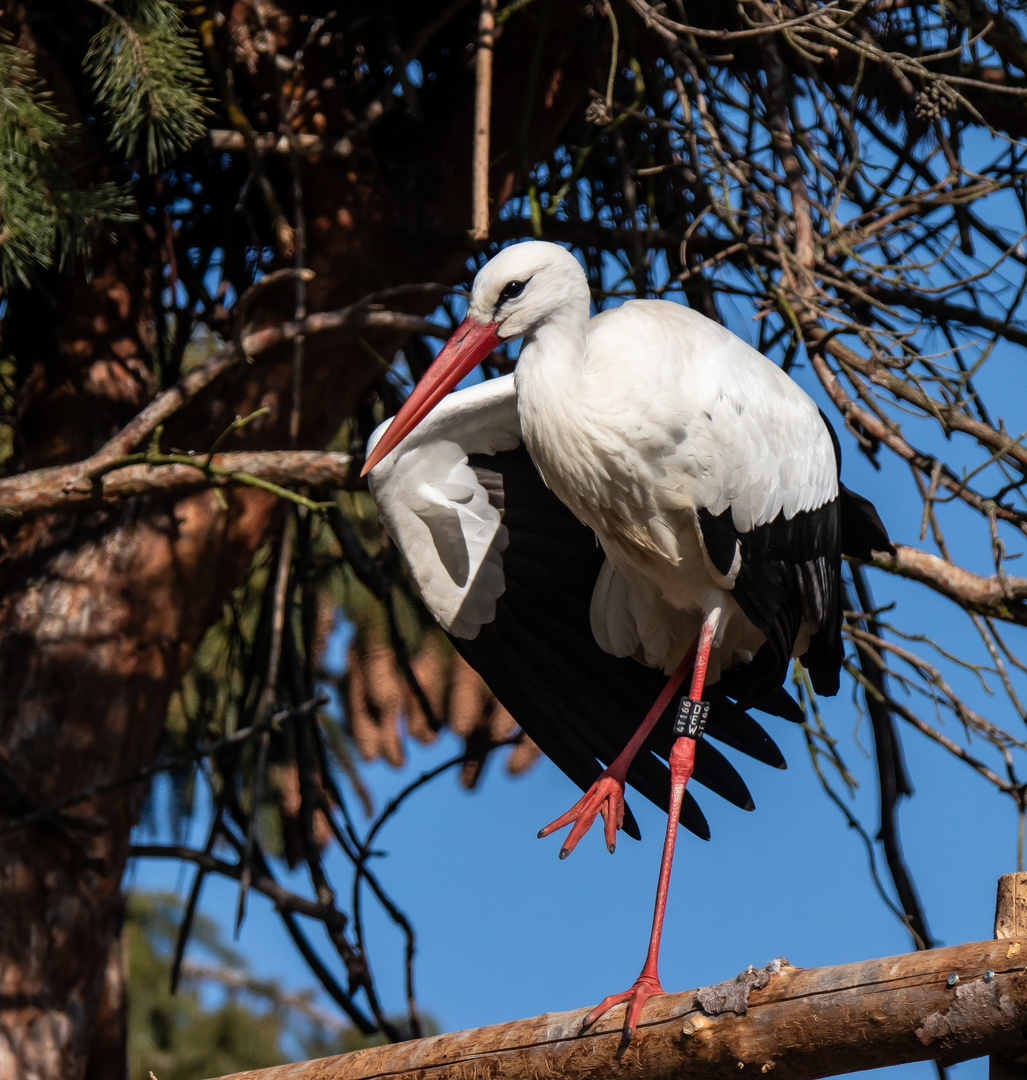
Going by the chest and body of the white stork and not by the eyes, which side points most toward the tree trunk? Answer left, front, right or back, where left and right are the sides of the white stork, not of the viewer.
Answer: right

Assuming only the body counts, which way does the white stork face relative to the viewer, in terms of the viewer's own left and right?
facing the viewer and to the left of the viewer

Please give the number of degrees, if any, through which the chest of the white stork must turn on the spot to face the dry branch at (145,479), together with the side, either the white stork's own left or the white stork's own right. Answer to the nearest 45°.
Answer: approximately 45° to the white stork's own right
